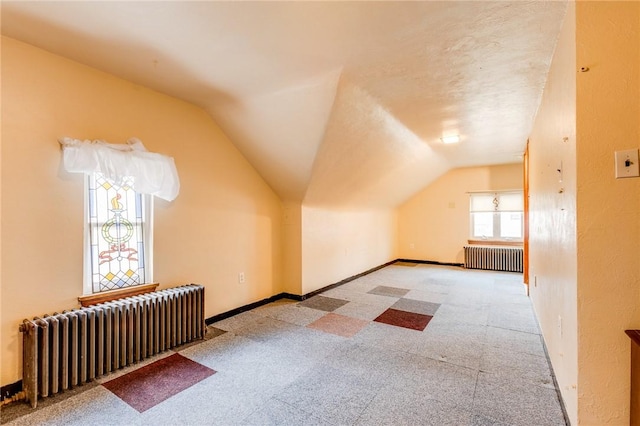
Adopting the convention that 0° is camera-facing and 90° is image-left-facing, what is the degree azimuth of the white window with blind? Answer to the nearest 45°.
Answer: approximately 0°

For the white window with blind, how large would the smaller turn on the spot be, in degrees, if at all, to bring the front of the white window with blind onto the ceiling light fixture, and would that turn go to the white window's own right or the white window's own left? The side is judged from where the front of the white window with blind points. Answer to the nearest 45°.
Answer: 0° — it already faces it

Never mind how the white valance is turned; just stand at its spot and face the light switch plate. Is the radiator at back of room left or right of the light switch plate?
left
